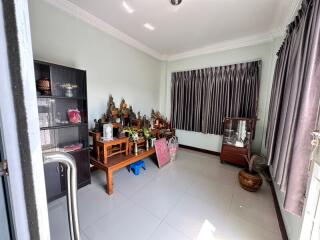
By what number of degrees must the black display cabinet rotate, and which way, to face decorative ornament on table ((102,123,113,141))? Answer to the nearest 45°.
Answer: approximately 45° to its left

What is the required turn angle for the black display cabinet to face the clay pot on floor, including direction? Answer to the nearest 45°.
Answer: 0° — it already faces it

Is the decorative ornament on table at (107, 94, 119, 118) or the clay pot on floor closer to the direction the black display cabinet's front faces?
the clay pot on floor

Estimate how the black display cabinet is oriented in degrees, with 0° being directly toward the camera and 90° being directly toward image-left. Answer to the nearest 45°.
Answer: approximately 315°

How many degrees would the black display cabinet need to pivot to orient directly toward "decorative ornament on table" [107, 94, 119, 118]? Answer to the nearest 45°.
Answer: approximately 45° to its left
